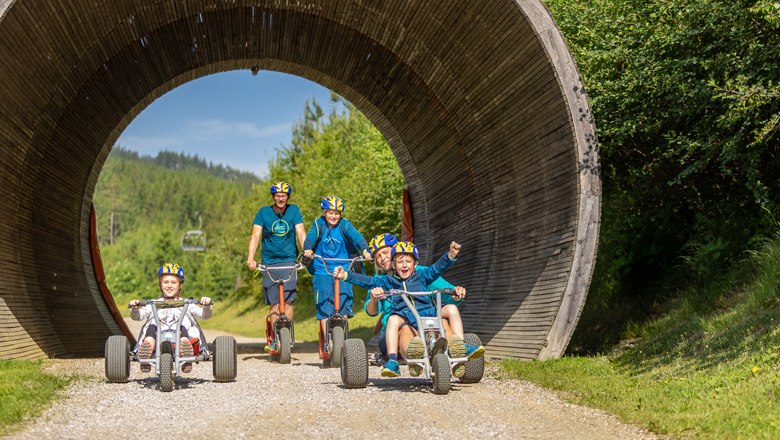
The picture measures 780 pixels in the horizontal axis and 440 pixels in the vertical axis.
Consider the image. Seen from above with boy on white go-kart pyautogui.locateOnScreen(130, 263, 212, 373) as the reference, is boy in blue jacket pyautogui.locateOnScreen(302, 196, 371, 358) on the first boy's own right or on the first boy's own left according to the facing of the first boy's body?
on the first boy's own left

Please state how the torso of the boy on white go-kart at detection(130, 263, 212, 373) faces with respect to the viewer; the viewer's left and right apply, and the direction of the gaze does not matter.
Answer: facing the viewer

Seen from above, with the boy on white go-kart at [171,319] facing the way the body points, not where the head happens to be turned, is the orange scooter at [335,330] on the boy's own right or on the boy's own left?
on the boy's own left

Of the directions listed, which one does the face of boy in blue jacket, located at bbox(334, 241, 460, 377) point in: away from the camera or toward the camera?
toward the camera

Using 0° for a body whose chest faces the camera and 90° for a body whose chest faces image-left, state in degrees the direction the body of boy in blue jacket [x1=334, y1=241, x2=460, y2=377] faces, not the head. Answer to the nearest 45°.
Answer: approximately 0°

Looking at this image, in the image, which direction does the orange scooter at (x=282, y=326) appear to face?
toward the camera

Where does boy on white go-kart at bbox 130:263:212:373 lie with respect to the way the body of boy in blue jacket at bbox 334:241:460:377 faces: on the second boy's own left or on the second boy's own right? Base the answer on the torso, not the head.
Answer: on the second boy's own right

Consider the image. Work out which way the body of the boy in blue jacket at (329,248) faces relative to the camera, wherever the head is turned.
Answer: toward the camera

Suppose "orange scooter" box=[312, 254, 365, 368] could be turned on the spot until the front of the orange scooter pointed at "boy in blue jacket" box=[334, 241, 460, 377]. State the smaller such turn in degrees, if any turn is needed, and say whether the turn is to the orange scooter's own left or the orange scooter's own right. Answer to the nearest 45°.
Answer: approximately 45° to the orange scooter's own left

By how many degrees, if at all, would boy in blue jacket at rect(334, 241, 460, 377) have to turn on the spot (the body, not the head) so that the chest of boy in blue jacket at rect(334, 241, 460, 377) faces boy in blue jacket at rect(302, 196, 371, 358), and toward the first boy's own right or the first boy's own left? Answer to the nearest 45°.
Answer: approximately 135° to the first boy's own right

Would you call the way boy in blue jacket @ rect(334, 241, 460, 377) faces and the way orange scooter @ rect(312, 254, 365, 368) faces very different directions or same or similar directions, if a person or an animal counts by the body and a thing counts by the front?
same or similar directions

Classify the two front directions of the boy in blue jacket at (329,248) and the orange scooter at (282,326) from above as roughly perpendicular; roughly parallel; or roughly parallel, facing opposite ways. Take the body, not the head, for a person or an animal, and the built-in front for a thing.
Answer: roughly parallel
